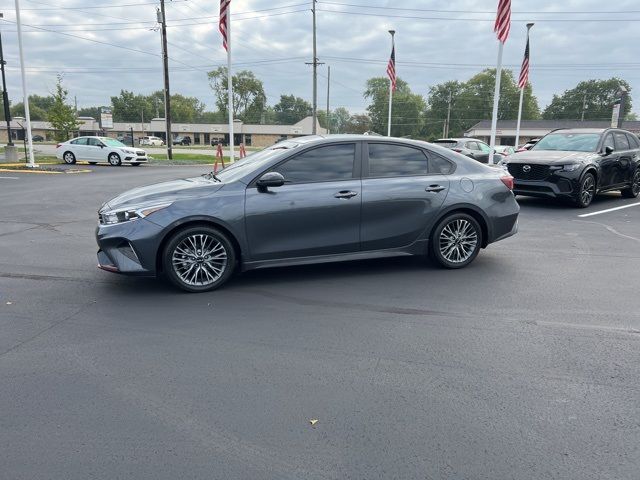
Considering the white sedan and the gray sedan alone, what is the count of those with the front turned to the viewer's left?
1

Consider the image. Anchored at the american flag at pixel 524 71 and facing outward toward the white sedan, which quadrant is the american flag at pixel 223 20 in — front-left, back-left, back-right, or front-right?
front-left

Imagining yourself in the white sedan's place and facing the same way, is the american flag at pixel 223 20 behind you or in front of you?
in front

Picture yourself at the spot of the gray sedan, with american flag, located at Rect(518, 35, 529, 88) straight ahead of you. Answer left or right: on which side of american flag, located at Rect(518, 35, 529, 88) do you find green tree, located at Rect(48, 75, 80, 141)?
left

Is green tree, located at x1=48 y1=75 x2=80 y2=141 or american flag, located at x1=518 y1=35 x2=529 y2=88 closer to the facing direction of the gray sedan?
the green tree

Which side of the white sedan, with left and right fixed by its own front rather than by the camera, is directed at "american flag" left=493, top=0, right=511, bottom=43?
front

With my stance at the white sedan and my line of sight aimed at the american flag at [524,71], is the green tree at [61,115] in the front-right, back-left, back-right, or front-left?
back-left

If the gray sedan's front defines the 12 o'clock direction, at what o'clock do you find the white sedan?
The white sedan is roughly at 2 o'clock from the gray sedan.

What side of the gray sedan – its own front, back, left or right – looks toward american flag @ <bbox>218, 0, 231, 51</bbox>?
right

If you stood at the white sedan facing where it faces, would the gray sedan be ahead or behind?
ahead

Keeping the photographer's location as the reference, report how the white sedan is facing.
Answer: facing the viewer and to the right of the viewer

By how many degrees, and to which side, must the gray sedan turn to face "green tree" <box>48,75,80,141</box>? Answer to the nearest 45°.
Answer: approximately 45° to its right

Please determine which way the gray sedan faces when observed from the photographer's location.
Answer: facing to the left of the viewer

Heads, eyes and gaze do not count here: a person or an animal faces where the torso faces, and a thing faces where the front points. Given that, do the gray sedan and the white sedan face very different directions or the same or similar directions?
very different directions

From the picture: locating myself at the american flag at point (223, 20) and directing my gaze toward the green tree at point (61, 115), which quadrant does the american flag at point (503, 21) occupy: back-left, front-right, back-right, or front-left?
back-right

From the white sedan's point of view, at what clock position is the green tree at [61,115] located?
The green tree is roughly at 7 o'clock from the white sedan.
